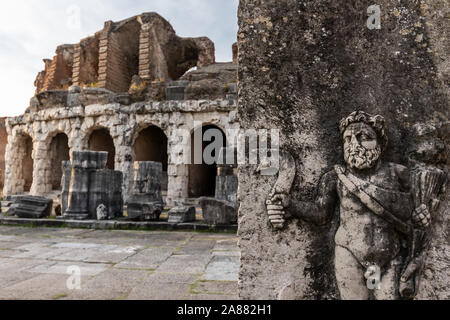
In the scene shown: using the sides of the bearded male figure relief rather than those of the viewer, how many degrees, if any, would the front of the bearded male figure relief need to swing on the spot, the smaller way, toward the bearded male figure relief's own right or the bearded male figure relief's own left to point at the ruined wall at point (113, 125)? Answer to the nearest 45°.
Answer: approximately 135° to the bearded male figure relief's own right

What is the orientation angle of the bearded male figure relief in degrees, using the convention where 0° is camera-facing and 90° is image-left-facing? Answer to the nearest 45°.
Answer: approximately 0°
